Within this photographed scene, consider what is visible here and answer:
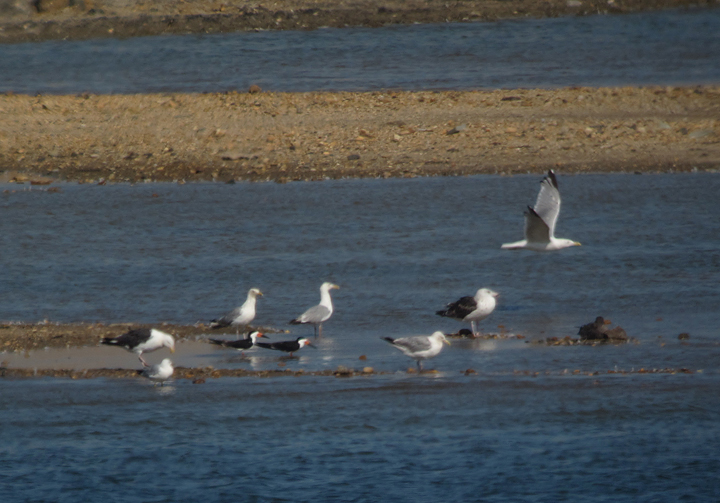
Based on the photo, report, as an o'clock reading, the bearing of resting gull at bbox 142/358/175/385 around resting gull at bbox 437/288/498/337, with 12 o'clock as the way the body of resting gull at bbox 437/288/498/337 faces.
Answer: resting gull at bbox 142/358/175/385 is roughly at 5 o'clock from resting gull at bbox 437/288/498/337.

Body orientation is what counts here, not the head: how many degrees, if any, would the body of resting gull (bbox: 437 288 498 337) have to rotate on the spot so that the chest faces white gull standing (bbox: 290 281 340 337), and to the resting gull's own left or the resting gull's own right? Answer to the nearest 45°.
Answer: approximately 180°

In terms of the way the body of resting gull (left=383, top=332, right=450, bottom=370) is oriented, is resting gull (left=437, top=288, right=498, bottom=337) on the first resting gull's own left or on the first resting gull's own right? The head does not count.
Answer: on the first resting gull's own left

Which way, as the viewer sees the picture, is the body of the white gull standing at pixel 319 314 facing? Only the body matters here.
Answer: to the viewer's right

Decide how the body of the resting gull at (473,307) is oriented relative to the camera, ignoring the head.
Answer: to the viewer's right

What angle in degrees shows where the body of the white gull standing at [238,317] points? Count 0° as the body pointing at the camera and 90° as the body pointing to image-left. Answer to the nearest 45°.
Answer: approximately 270°

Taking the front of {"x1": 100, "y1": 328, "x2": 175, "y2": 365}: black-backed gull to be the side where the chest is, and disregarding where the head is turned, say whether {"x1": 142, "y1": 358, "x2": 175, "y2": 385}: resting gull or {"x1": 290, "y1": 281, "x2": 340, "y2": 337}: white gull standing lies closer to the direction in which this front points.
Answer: the white gull standing

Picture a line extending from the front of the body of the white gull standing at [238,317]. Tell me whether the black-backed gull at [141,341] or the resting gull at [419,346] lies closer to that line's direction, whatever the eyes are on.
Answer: the resting gull

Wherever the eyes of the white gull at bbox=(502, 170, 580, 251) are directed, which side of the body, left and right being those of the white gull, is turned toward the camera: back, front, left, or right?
right

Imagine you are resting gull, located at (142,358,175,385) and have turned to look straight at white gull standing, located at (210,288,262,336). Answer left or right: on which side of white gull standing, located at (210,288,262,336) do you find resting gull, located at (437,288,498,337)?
right

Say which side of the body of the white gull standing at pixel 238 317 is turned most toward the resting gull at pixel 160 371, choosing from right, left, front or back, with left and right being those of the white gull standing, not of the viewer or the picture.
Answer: right

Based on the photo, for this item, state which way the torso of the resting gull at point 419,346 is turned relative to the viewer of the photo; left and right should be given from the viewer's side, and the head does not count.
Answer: facing to the right of the viewer

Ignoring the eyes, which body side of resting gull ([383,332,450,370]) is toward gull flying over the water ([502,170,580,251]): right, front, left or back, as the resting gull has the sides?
left
